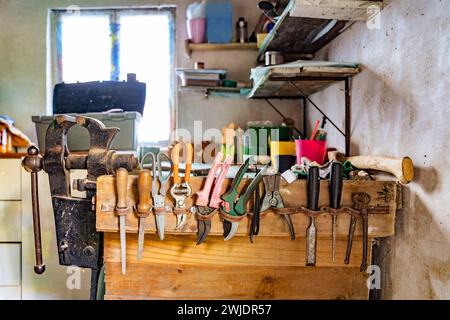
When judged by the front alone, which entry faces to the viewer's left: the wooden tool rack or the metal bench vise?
the metal bench vise

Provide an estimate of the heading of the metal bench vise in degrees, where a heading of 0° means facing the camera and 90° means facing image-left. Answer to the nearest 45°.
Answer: approximately 90°

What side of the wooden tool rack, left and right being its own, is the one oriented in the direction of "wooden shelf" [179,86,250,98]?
back

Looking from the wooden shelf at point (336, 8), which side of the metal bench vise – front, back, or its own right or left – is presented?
back

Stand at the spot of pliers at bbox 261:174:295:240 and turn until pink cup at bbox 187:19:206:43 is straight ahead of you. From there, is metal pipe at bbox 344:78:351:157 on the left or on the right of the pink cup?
right

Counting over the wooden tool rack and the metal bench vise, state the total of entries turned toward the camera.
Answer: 1
